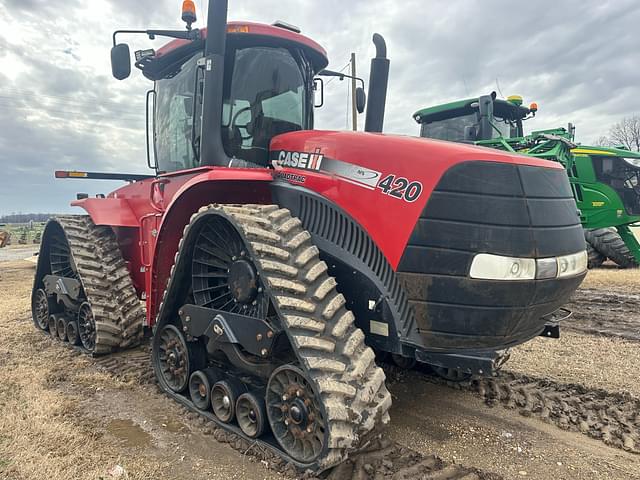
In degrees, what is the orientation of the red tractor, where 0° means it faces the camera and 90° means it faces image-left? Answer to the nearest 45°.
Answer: approximately 315°

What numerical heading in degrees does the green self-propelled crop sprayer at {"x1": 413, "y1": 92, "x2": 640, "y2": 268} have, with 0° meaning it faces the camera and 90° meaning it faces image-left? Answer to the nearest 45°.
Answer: approximately 315°

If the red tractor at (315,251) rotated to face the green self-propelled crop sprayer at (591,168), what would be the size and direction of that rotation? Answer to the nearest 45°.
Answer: approximately 90° to its left

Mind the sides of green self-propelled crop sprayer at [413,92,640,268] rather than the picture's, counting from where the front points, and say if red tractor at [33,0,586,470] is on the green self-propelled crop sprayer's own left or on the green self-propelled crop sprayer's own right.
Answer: on the green self-propelled crop sprayer's own right
